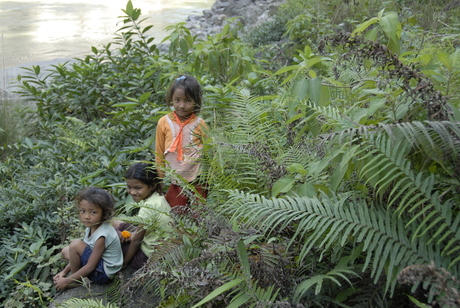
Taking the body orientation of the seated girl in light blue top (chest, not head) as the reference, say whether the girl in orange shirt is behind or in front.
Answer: behind

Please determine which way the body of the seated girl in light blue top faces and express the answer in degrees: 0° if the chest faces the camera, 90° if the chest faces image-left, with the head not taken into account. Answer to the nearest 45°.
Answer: approximately 45°

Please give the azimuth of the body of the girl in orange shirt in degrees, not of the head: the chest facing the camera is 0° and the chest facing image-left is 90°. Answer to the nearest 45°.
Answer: approximately 0°

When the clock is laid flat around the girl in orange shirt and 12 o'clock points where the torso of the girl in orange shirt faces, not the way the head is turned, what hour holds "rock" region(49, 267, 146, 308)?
The rock is roughly at 1 o'clock from the girl in orange shirt.
